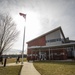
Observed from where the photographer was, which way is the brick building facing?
facing the viewer
